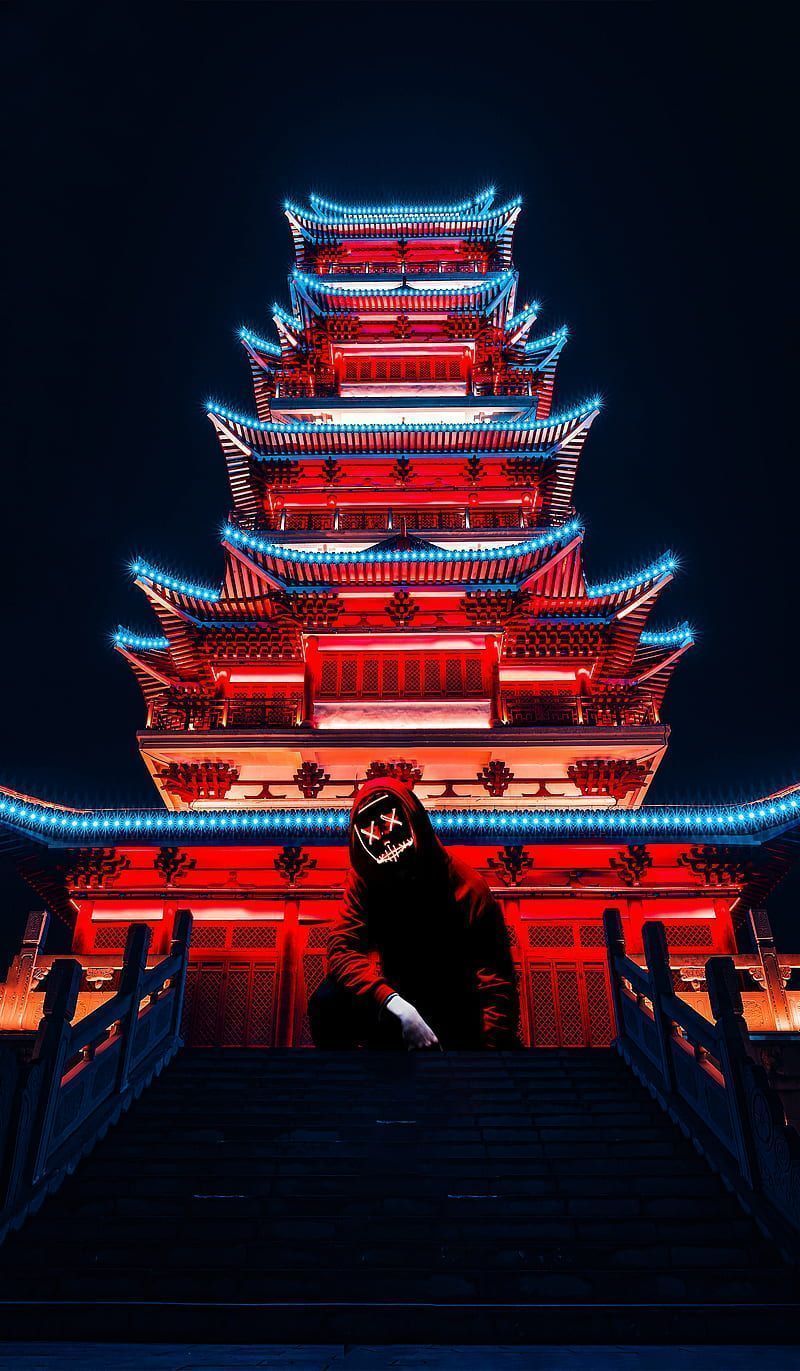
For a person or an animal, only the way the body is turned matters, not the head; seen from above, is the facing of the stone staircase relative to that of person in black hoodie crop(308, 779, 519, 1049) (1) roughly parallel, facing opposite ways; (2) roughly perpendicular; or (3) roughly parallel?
roughly parallel

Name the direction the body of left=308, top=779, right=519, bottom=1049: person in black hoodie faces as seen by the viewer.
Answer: toward the camera

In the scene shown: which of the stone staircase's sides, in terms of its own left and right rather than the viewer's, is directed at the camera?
front

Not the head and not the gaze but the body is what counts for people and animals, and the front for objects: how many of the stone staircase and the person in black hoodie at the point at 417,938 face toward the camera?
2

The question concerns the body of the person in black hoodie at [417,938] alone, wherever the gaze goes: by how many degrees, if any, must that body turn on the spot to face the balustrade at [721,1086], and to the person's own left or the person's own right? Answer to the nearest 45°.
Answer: approximately 45° to the person's own left

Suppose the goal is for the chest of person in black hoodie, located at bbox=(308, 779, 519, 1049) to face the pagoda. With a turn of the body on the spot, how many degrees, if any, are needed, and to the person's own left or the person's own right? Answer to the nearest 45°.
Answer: approximately 180°

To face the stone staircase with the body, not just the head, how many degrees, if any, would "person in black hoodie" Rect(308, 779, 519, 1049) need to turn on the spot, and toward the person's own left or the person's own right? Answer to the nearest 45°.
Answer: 0° — they already face it

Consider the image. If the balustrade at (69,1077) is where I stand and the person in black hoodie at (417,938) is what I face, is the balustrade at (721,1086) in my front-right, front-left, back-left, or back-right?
front-right

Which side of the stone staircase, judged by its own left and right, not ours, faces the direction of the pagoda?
back
